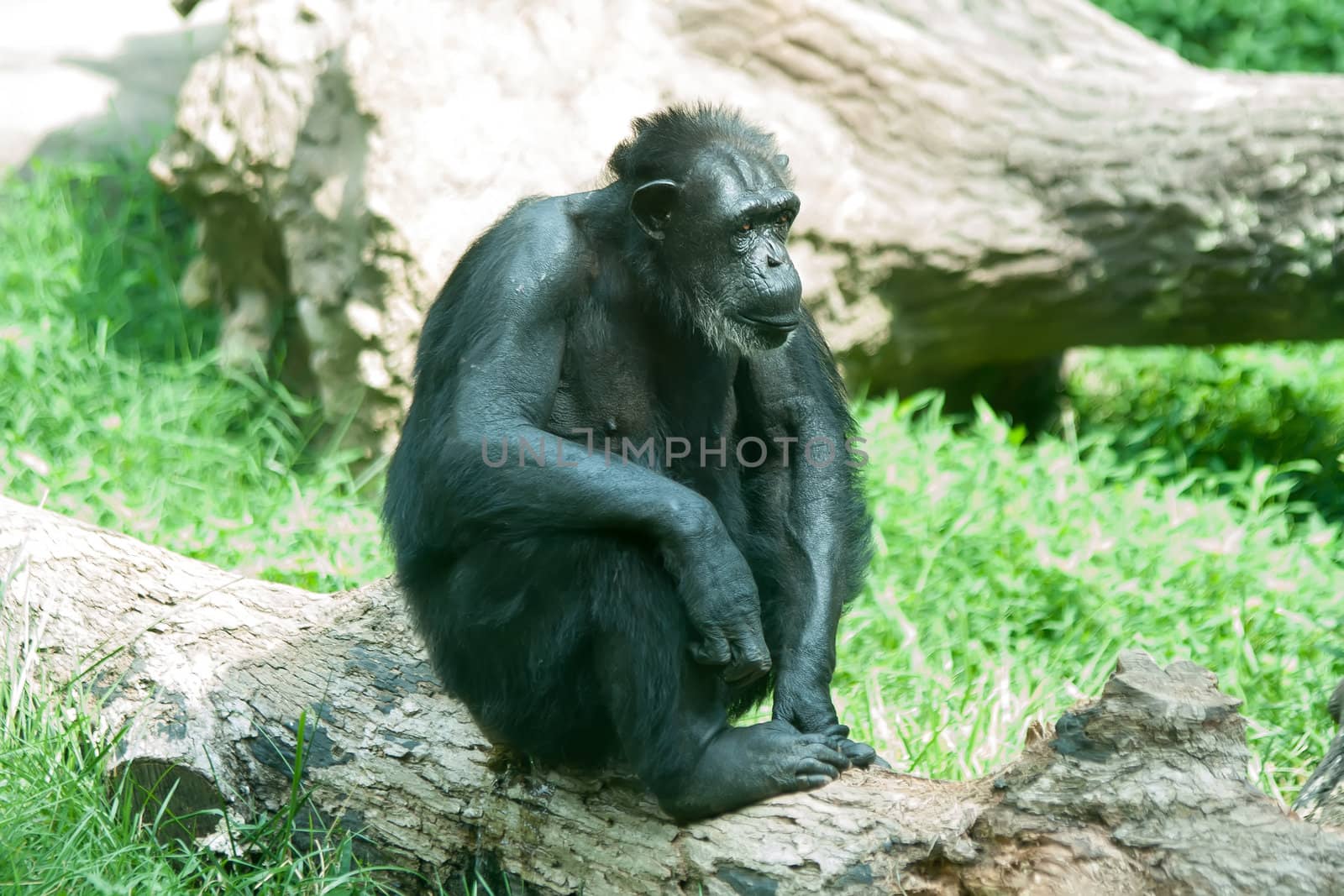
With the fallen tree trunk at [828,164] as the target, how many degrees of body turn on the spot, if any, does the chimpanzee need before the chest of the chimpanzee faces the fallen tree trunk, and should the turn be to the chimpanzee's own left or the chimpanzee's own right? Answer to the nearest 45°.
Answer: approximately 135° to the chimpanzee's own left

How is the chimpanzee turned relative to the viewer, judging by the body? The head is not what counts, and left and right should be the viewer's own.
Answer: facing the viewer and to the right of the viewer
